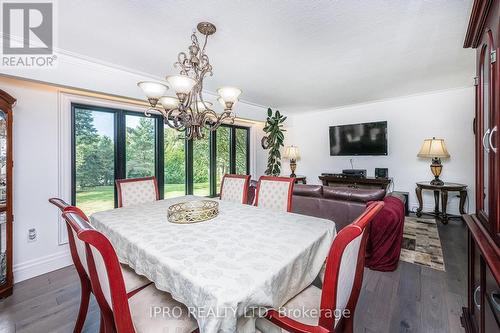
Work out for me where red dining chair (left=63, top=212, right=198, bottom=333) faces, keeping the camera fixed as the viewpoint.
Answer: facing away from the viewer and to the right of the viewer

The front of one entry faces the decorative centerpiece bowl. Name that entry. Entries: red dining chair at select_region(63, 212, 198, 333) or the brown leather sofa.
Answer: the red dining chair

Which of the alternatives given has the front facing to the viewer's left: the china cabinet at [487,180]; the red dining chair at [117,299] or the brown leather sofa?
the china cabinet

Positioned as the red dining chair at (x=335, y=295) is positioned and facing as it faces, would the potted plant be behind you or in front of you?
in front

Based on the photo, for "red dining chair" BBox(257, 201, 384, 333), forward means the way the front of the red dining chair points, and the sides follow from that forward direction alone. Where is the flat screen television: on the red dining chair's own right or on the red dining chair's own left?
on the red dining chair's own right

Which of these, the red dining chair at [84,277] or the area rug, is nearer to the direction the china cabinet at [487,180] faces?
the red dining chair

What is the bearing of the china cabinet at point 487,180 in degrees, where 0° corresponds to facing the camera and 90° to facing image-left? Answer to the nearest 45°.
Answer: approximately 90°

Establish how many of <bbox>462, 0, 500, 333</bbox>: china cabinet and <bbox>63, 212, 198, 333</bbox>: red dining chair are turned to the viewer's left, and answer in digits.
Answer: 1

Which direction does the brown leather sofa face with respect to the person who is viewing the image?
facing away from the viewer and to the right of the viewer

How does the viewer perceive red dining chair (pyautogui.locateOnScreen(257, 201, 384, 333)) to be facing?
facing away from the viewer and to the left of the viewer

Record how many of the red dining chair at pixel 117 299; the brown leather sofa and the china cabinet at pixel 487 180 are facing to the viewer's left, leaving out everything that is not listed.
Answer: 1

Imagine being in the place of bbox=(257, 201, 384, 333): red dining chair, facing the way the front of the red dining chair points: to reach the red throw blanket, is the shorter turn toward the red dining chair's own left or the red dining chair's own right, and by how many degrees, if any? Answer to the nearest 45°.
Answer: approximately 45° to the red dining chair's own right
